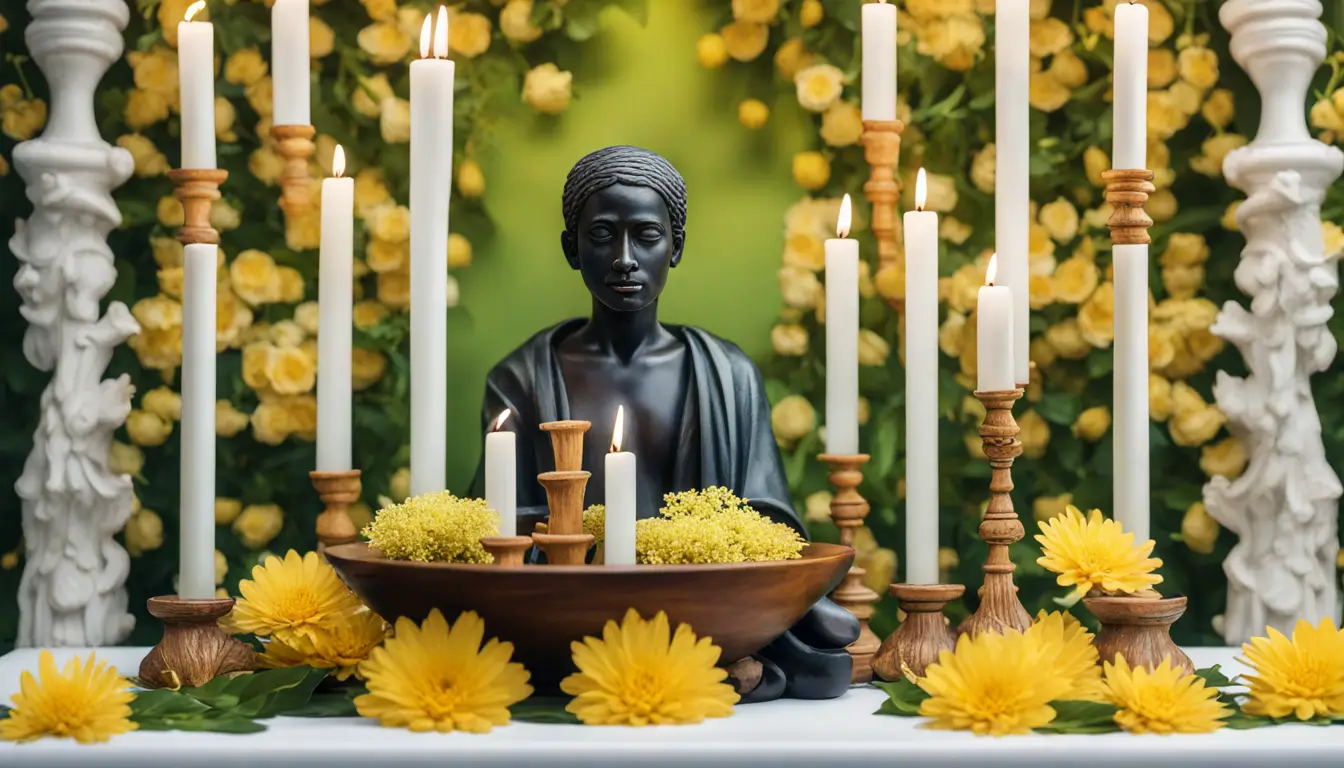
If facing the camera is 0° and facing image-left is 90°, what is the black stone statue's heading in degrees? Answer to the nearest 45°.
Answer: approximately 0°

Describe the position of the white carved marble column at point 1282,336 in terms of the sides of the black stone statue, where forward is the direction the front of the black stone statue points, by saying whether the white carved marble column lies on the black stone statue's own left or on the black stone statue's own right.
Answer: on the black stone statue's own left
